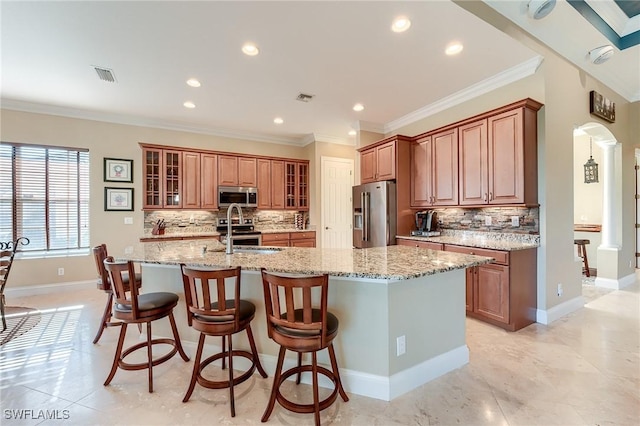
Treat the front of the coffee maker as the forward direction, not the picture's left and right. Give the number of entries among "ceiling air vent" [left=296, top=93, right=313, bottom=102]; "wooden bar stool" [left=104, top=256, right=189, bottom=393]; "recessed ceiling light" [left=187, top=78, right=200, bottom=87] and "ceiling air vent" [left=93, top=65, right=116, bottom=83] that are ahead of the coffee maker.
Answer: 4

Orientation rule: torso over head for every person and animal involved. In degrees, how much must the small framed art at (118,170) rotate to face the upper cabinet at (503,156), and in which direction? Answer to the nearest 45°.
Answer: approximately 45° to its left

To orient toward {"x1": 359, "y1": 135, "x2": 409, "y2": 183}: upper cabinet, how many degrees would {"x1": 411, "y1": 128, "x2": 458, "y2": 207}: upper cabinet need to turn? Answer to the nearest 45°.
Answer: approximately 45° to its right

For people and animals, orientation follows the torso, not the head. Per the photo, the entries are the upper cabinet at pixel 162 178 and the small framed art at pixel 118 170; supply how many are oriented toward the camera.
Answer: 2

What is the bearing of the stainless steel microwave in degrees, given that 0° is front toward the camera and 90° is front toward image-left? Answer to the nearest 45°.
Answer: approximately 0°

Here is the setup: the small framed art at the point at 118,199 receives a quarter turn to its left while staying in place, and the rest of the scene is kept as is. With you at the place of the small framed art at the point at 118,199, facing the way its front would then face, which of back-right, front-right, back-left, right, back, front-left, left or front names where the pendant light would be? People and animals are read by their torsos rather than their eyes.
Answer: front-right

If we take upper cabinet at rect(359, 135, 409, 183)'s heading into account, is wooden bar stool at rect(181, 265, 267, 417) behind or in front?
in front

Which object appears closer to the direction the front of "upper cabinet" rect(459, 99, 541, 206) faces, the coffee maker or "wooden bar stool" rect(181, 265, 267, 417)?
the wooden bar stool

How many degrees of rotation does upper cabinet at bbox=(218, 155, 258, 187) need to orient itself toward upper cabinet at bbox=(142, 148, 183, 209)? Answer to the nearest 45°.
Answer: approximately 90° to its right

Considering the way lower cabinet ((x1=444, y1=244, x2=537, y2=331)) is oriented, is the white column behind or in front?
behind

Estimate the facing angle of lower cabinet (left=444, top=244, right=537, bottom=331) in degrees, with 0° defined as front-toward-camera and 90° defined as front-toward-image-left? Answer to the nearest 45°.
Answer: approximately 45°

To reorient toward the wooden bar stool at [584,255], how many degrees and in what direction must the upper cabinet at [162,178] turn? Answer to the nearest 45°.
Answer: approximately 45° to its left
